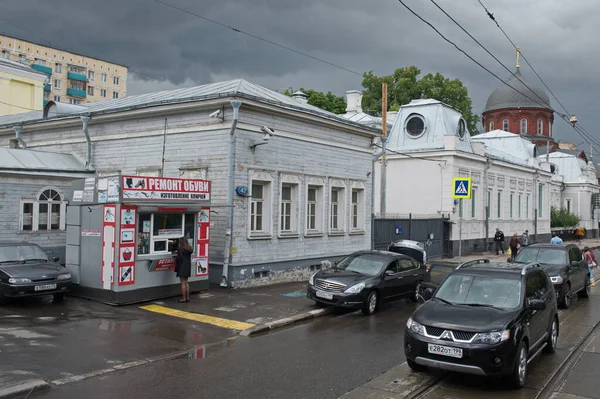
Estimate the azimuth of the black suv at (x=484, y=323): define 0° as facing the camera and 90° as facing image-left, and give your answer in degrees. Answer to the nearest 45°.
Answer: approximately 45°

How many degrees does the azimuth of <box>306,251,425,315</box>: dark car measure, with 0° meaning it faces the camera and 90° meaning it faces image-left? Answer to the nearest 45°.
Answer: approximately 45°

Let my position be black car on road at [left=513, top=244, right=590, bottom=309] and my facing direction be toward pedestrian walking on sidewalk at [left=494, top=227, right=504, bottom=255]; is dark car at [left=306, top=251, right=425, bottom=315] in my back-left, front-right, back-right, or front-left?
back-left

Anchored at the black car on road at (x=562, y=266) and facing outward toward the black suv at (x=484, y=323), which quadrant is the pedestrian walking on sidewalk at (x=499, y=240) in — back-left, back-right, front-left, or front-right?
back-right

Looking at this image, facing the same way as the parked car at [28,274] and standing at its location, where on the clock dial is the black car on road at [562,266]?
the black car on road at [562,266] is roughly at 11 o'clock from the parked car at [28,274].

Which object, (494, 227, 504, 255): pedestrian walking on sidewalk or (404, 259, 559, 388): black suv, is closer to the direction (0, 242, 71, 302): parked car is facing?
the black suv

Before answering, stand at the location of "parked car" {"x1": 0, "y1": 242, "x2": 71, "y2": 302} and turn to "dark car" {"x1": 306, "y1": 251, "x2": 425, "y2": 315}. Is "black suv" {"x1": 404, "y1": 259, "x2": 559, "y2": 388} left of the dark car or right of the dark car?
right
